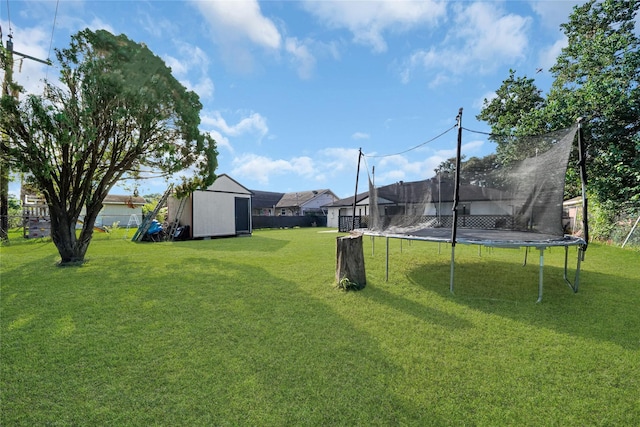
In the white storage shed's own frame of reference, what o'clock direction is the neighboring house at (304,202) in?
The neighboring house is roughly at 7 o'clock from the white storage shed.

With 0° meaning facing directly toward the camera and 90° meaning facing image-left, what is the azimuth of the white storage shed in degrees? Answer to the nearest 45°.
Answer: approximately 0°

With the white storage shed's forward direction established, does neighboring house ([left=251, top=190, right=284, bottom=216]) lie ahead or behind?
behind

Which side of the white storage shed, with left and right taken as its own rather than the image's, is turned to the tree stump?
front

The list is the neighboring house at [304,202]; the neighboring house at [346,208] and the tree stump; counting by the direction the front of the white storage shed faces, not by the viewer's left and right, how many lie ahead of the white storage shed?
1

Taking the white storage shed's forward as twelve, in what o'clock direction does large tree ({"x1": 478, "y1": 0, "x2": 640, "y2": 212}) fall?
The large tree is roughly at 10 o'clock from the white storage shed.

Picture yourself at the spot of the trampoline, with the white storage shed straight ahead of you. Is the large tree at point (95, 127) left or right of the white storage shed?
left

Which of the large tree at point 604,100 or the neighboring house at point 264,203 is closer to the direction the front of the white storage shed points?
the large tree

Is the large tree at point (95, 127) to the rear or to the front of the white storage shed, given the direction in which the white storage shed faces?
to the front
